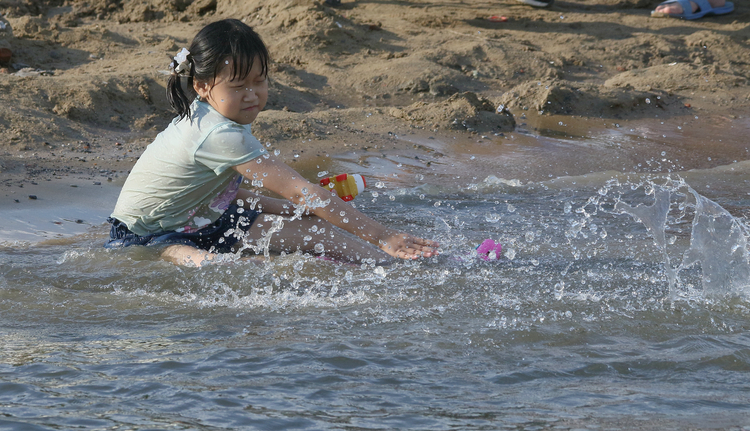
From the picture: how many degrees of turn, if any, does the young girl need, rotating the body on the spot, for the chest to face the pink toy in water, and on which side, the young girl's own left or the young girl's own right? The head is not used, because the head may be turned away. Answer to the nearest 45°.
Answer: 0° — they already face it

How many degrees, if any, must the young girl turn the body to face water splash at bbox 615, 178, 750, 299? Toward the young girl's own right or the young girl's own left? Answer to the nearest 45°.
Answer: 0° — they already face it

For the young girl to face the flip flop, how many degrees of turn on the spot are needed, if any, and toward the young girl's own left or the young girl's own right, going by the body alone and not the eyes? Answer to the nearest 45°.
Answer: approximately 45° to the young girl's own left

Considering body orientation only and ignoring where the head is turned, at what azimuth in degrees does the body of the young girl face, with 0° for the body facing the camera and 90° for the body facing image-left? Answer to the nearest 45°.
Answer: approximately 270°

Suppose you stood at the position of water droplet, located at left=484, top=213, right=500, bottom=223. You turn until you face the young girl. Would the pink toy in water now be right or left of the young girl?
left

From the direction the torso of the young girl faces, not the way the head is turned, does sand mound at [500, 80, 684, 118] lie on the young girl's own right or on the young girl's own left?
on the young girl's own left

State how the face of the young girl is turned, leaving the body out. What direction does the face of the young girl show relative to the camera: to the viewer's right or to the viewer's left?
to the viewer's right

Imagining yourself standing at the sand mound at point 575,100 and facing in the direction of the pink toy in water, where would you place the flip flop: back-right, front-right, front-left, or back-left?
back-left

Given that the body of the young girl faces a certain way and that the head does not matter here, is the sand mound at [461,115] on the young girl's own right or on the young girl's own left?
on the young girl's own left
